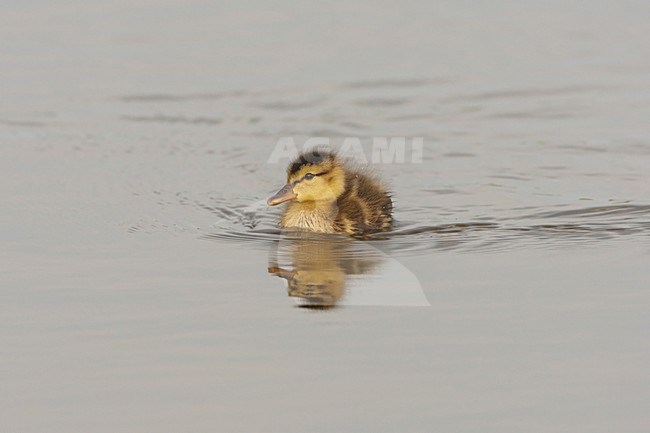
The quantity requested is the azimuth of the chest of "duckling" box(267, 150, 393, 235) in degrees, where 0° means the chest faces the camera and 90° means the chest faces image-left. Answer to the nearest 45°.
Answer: approximately 45°
